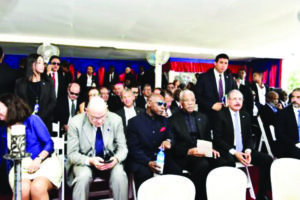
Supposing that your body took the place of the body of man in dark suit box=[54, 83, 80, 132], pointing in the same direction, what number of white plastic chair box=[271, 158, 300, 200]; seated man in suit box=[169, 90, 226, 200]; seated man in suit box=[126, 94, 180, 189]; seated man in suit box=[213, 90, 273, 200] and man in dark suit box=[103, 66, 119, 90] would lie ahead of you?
4

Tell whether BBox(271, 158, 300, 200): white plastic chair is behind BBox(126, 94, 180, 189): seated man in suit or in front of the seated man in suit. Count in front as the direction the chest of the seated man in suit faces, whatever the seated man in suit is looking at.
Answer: in front

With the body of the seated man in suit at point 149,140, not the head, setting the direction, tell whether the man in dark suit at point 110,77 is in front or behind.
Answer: behind

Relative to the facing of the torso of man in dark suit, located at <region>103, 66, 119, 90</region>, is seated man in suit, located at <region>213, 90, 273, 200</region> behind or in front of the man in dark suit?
in front

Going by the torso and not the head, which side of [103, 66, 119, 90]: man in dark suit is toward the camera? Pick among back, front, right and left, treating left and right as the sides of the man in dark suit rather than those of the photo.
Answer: front

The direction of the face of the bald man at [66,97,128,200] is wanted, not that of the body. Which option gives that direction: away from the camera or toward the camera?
toward the camera

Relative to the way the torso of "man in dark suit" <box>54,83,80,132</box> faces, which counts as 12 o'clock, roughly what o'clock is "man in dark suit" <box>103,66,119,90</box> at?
"man in dark suit" <box>103,66,119,90</box> is roughly at 8 o'clock from "man in dark suit" <box>54,83,80,132</box>.

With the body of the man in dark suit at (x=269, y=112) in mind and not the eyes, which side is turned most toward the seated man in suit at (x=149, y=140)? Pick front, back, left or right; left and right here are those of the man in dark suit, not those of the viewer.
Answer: right

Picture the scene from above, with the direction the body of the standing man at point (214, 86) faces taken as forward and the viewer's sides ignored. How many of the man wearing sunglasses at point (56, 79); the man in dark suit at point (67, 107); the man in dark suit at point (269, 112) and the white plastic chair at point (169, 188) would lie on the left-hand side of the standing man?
1

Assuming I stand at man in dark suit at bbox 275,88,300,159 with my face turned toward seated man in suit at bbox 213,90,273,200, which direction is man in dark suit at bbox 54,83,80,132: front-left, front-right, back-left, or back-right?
front-right

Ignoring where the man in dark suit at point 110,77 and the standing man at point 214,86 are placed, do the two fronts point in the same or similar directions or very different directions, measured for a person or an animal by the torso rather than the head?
same or similar directions

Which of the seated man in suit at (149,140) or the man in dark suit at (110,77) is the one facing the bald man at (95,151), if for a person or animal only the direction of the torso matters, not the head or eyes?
the man in dark suit

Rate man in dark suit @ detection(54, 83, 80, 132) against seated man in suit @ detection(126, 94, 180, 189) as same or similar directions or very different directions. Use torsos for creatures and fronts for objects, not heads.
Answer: same or similar directions

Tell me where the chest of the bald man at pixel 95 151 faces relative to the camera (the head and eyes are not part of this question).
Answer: toward the camera

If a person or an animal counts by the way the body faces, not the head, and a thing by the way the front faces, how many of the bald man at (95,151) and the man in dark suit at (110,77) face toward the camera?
2
